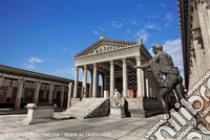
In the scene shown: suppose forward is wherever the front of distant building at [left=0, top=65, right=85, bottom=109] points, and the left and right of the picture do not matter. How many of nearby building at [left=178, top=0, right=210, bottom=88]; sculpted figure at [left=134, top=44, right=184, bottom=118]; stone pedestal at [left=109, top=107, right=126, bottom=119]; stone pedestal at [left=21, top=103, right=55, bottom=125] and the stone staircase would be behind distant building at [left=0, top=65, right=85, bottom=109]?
0

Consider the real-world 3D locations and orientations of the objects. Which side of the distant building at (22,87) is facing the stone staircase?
front

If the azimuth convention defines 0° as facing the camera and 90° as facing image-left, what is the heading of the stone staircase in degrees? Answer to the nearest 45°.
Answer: approximately 45°

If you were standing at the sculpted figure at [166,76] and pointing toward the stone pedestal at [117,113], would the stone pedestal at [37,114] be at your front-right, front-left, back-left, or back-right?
front-left

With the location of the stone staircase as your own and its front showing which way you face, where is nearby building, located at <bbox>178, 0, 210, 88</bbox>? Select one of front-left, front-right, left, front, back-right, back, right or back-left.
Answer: left

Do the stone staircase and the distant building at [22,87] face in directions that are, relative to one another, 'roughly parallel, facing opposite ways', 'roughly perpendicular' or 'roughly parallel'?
roughly perpendicular

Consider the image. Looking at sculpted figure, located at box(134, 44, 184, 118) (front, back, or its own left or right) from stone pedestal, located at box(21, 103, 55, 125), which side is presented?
front

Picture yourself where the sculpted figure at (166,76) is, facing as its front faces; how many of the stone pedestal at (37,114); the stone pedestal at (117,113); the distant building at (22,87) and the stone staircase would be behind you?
0

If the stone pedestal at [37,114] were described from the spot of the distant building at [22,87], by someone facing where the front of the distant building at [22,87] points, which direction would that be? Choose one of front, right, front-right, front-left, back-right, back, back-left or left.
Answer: front-right

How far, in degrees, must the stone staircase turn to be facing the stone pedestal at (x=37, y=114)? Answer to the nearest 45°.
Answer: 0° — it already faces it

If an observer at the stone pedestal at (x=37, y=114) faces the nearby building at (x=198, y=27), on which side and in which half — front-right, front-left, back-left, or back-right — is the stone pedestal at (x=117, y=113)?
front-left

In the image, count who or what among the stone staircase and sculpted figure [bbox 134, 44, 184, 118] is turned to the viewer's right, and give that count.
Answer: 0

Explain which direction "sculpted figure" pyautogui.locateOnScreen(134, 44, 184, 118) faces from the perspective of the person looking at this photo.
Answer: facing away from the viewer and to the left of the viewer

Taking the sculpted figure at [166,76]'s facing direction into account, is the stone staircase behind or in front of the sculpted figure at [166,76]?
in front

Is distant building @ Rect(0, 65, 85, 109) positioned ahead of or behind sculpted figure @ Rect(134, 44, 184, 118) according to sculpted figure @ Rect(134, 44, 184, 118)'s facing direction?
ahead

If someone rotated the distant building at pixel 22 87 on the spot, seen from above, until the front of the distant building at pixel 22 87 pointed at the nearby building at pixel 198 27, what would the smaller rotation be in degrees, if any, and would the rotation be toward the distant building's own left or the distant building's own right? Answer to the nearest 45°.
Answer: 0° — it already faces it
